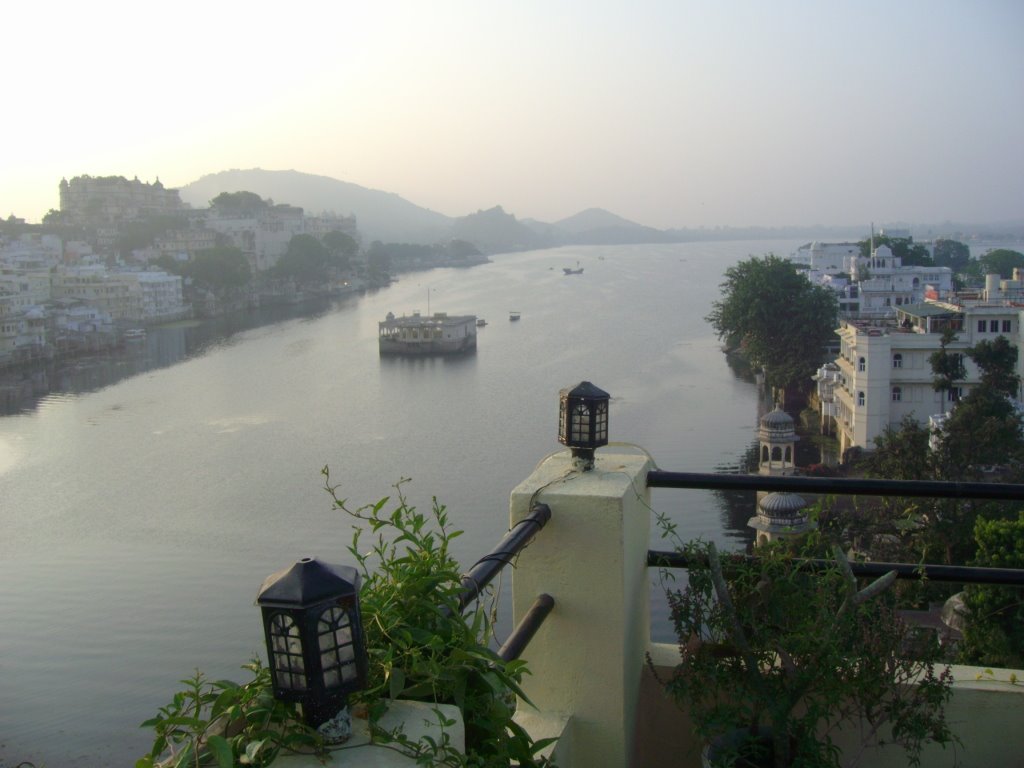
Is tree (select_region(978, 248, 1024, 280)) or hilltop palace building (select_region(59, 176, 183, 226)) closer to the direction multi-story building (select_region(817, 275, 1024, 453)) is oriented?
the hilltop palace building

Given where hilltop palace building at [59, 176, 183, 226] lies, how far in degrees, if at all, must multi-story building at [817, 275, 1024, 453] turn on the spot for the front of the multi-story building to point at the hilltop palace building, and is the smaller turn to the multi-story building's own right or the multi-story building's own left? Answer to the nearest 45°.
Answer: approximately 45° to the multi-story building's own right

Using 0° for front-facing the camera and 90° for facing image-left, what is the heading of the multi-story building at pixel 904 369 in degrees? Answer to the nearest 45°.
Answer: approximately 90°

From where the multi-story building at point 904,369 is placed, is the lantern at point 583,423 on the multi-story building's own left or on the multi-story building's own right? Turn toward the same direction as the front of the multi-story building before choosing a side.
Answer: on the multi-story building's own left

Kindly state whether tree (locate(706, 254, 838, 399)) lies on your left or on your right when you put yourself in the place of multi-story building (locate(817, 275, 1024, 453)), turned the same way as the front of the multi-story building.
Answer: on your right

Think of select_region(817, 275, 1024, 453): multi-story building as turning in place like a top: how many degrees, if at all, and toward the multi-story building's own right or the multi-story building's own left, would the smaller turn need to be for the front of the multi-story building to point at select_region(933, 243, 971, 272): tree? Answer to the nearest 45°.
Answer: approximately 90° to the multi-story building's own right

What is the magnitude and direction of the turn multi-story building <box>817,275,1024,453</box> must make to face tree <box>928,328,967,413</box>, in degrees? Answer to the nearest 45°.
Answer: approximately 135° to its left

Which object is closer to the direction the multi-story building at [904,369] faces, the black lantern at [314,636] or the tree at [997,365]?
the black lantern
